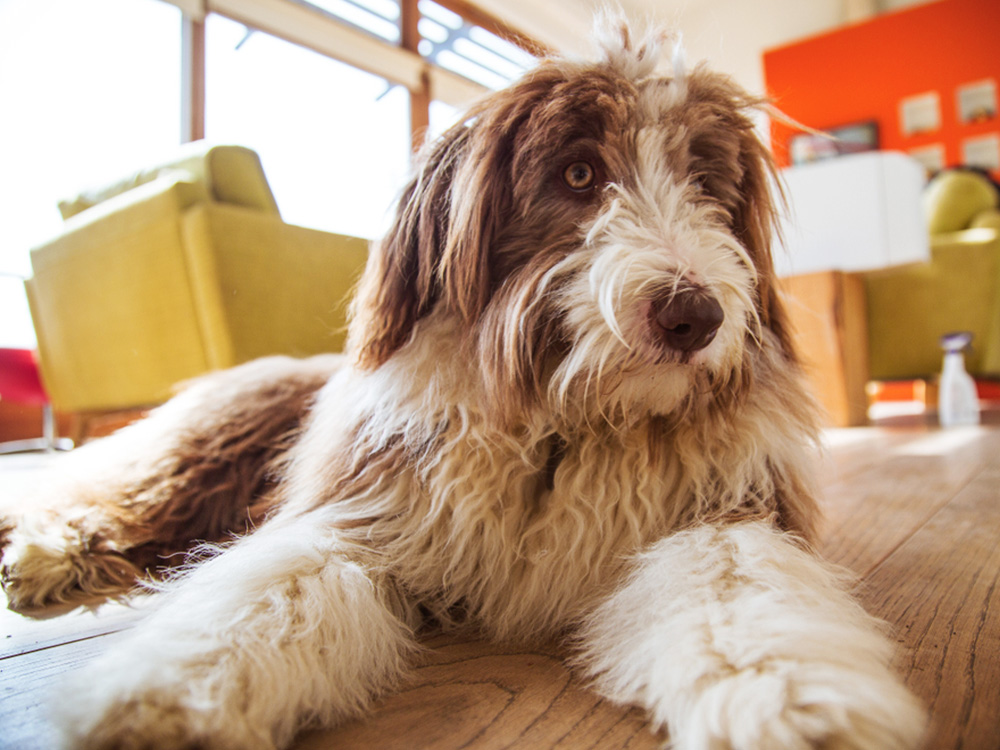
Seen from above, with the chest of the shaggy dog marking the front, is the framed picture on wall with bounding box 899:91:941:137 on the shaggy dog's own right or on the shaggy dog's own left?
on the shaggy dog's own left

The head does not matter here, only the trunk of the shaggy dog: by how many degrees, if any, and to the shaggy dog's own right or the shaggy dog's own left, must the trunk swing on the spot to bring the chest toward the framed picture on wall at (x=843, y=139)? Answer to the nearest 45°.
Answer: approximately 90° to the shaggy dog's own left

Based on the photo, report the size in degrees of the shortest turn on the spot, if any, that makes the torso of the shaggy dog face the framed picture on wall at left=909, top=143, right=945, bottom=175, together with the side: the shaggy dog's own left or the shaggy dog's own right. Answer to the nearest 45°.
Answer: approximately 90° to the shaggy dog's own left

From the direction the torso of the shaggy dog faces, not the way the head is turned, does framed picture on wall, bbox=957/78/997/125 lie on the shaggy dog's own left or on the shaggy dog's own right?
on the shaggy dog's own left

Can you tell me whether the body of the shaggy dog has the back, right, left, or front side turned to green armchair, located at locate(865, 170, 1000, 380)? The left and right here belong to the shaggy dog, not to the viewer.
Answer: left

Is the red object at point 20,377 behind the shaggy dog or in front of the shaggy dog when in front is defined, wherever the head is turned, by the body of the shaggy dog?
behind

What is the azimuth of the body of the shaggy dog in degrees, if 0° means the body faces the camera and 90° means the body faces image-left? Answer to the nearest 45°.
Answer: approximately 315°

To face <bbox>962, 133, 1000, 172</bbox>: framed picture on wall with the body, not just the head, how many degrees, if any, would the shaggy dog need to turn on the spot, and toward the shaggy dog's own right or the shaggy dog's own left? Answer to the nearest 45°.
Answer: approximately 90° to the shaggy dog's own left
